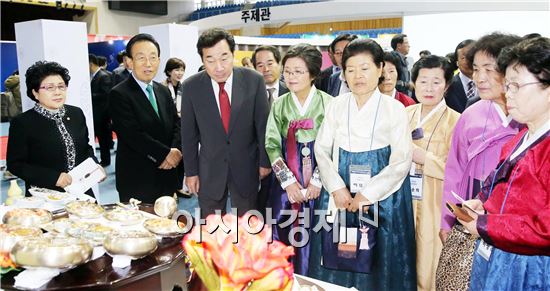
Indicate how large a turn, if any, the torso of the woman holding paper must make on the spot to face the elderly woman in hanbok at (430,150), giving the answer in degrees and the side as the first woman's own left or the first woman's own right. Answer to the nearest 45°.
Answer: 0° — they already face them

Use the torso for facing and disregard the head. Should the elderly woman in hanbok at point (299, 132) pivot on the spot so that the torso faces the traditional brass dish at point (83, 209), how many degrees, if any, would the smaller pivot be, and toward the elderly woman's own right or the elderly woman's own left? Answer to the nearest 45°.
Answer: approximately 45° to the elderly woman's own right

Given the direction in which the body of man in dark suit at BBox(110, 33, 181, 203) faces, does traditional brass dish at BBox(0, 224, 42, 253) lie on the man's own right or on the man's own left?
on the man's own right

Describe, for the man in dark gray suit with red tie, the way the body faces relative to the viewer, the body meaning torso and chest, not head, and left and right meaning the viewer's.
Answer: facing the viewer

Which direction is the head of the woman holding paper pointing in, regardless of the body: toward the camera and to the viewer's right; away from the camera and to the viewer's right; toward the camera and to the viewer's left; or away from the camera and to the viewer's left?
toward the camera and to the viewer's right

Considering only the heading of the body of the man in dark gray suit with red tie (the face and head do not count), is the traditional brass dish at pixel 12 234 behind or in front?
in front

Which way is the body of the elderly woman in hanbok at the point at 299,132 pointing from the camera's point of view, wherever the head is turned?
toward the camera

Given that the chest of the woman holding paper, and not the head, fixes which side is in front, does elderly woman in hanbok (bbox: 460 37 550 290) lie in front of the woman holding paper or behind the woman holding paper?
in front

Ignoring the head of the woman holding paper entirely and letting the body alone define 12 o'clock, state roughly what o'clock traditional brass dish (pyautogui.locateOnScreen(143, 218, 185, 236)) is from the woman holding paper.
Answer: The traditional brass dish is roughly at 1 o'clock from the woman holding paper.

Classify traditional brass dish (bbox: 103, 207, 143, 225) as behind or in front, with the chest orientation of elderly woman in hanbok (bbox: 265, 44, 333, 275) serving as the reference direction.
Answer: in front

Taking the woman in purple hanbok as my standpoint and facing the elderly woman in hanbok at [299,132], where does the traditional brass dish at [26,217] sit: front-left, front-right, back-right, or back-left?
front-left

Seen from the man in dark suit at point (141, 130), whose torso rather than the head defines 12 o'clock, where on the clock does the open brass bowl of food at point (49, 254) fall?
The open brass bowl of food is roughly at 2 o'clock from the man in dark suit.

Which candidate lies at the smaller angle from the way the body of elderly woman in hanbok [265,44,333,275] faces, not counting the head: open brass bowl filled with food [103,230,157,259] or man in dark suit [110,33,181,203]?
the open brass bowl filled with food

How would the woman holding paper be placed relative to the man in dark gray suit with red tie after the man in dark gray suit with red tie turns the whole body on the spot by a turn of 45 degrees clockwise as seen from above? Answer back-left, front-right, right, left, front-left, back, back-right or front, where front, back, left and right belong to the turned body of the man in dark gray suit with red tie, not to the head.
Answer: front-right

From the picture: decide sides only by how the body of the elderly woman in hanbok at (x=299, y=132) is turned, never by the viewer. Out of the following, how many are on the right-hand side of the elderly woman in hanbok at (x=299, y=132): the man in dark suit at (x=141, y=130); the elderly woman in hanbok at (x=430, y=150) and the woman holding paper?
2

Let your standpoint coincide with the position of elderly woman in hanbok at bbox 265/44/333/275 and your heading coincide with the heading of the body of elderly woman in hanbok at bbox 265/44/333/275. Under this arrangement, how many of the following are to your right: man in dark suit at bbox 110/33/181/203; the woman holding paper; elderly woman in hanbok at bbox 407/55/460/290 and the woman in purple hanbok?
2

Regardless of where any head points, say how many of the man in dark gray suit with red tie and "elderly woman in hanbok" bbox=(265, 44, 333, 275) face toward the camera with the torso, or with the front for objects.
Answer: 2
